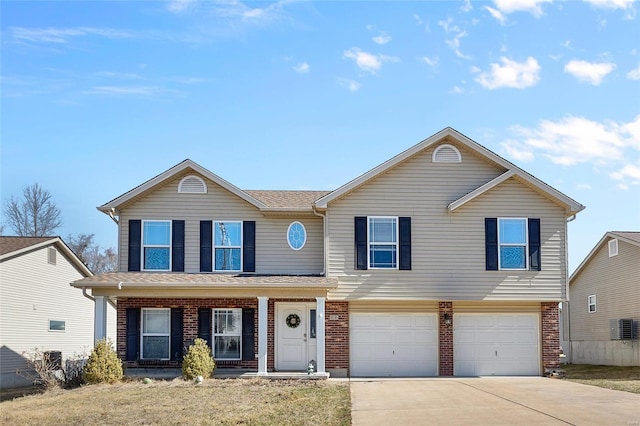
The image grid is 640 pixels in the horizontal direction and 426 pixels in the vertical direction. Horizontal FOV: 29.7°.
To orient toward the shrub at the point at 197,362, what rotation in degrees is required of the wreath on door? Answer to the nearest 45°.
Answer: approximately 45° to its right

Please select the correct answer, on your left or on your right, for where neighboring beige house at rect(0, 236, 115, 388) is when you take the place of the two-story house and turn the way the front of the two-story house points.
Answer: on your right

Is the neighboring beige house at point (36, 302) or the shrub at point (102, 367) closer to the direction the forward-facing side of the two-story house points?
the shrub

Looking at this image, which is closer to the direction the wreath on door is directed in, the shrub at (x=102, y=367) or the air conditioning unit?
the shrub

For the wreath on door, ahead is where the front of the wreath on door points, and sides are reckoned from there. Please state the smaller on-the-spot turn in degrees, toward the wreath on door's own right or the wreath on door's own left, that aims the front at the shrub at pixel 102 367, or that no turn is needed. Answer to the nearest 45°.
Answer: approximately 45° to the wreath on door's own right

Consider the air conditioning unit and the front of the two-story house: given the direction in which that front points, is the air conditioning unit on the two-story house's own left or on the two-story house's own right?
on the two-story house's own left

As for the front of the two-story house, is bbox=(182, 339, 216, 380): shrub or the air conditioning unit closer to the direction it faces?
the shrub

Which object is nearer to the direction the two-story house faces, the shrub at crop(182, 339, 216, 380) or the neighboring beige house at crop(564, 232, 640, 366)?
the shrub

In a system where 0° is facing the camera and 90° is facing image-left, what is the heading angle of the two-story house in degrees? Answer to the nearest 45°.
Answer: approximately 0°

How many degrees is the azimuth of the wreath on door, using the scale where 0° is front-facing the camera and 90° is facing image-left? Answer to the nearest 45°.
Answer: approximately 0°

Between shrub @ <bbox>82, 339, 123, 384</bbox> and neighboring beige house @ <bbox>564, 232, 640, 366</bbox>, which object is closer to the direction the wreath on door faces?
the shrub
